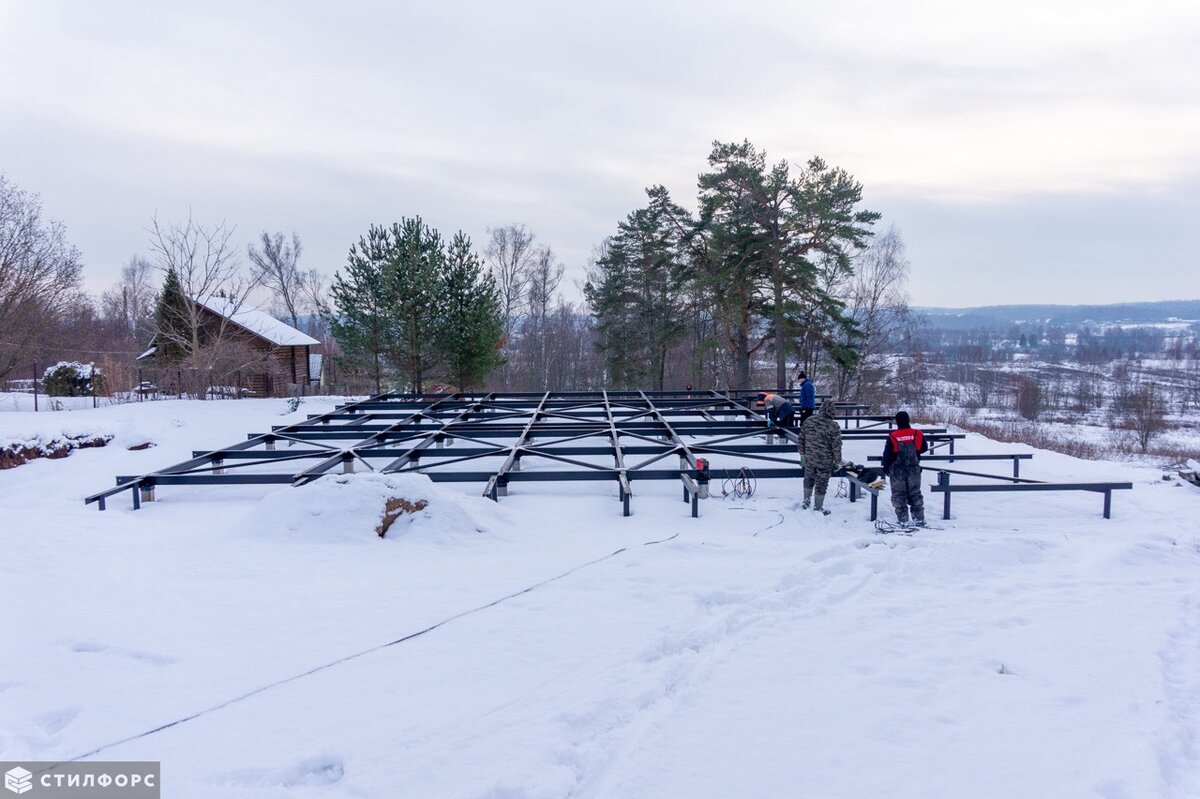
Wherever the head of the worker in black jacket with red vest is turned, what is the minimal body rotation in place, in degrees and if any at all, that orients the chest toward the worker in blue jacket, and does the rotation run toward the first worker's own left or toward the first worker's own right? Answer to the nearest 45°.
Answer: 0° — they already face them

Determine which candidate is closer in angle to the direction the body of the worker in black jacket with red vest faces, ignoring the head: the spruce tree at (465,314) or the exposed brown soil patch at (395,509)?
the spruce tree

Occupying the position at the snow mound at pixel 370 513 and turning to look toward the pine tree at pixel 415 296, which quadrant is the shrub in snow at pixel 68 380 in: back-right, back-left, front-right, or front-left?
front-left

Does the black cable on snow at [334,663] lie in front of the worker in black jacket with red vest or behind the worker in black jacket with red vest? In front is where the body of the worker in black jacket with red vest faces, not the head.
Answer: behind

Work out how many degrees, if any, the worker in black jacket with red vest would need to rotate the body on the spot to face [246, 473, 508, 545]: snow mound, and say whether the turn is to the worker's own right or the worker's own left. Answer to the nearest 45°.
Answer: approximately 135° to the worker's own left

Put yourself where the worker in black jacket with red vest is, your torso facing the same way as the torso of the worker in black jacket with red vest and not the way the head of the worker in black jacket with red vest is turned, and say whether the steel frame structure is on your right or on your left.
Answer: on your left

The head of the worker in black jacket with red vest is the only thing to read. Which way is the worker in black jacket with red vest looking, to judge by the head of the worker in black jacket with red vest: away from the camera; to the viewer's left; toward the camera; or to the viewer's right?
away from the camera

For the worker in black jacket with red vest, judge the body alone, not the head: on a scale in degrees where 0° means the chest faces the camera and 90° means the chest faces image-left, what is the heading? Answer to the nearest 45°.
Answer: approximately 180°

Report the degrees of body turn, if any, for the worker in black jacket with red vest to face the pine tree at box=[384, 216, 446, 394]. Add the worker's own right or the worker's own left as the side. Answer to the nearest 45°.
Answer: approximately 45° to the worker's own left

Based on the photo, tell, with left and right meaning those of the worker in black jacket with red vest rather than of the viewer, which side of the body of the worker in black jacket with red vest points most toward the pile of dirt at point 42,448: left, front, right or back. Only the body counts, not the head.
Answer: left

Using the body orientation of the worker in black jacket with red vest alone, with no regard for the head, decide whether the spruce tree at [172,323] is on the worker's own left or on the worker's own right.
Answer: on the worker's own left

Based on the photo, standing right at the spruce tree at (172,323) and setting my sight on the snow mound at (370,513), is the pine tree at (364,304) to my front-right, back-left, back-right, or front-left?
front-left

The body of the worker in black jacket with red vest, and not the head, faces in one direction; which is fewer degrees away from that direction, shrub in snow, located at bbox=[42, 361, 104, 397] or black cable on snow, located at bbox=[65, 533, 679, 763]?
the shrub in snow
